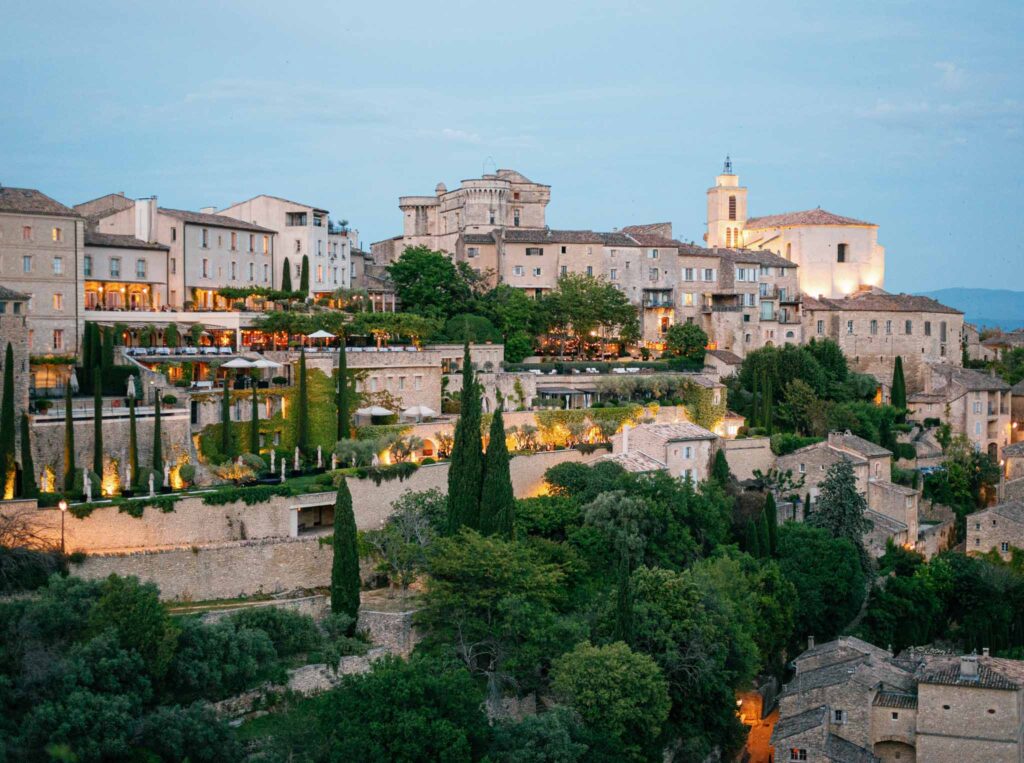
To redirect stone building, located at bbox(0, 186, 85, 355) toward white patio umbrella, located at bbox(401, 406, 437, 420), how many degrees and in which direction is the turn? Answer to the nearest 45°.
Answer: approximately 90° to its left

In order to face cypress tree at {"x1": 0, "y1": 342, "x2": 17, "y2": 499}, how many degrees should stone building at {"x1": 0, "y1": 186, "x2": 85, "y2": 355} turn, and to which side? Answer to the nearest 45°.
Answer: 0° — it already faces it

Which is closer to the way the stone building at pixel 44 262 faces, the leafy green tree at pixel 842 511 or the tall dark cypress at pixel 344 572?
the tall dark cypress

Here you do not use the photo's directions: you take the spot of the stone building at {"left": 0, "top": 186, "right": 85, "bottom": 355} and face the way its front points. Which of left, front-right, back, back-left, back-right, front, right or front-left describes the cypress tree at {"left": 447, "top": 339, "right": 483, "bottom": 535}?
front-left

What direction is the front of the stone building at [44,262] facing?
toward the camera

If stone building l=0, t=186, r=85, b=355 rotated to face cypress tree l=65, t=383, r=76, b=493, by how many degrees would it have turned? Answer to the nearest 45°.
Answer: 0° — it already faces it

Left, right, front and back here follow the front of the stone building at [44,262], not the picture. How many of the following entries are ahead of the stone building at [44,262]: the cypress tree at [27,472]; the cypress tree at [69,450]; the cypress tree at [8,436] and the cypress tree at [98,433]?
4

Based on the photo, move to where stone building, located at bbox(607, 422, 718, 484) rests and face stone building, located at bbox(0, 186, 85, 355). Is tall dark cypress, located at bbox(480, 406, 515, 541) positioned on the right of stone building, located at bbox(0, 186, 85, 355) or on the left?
left

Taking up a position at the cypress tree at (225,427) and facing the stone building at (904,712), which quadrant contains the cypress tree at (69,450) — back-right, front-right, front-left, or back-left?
back-right

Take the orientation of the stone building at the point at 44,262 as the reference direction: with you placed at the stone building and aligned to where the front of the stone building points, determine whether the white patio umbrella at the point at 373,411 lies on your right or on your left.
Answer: on your left

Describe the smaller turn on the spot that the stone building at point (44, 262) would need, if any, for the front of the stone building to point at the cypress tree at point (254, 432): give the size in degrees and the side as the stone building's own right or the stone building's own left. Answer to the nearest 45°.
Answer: approximately 45° to the stone building's own left

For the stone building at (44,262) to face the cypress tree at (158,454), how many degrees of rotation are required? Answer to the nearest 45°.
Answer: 0° — it already faces it

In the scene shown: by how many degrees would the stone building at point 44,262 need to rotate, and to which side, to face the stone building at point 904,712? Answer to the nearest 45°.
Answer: approximately 45° to its left

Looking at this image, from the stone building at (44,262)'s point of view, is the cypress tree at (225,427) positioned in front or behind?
in front
